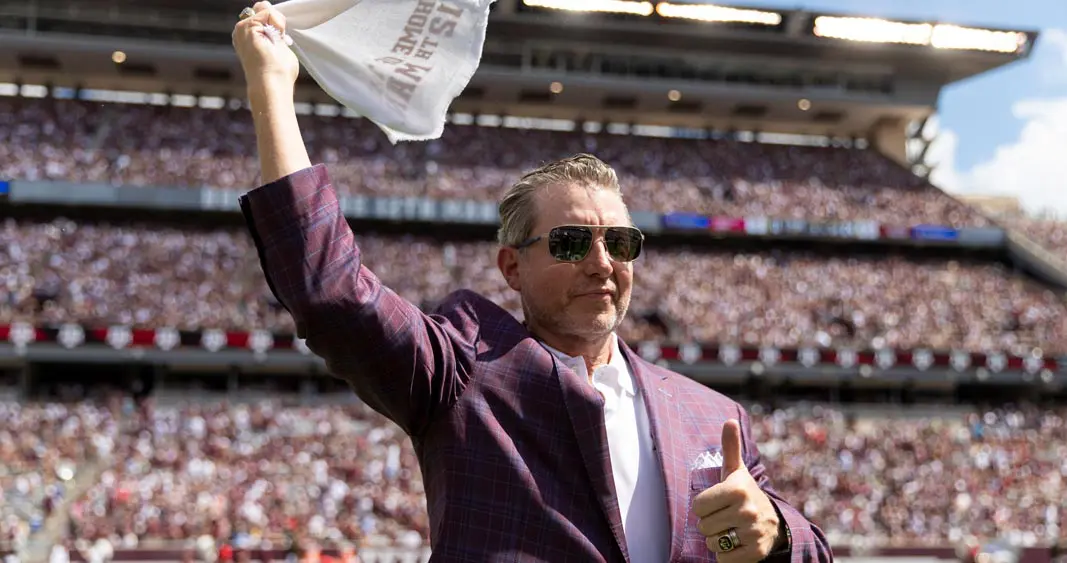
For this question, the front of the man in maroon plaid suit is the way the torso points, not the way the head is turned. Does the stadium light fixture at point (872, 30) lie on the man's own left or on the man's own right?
on the man's own left

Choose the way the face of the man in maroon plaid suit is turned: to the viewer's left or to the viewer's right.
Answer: to the viewer's right

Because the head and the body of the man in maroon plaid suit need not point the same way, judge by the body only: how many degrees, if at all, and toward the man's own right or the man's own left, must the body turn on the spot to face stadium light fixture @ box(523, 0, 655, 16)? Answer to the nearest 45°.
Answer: approximately 135° to the man's own left

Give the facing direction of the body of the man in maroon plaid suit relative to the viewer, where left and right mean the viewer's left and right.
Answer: facing the viewer and to the right of the viewer

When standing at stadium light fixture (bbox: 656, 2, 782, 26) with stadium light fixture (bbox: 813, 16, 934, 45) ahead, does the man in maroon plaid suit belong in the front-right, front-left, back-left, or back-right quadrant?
back-right

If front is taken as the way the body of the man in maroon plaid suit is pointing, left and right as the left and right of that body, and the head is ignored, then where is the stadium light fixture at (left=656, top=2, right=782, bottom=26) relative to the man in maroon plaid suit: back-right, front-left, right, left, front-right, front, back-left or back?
back-left
